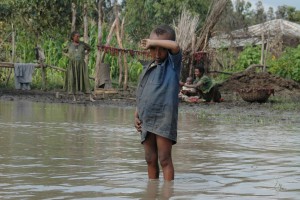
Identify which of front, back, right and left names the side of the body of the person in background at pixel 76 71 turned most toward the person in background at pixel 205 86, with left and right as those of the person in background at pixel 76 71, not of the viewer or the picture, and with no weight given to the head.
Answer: left

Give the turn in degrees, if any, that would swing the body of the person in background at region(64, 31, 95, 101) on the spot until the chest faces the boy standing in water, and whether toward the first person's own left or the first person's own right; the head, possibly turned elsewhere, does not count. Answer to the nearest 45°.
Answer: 0° — they already face them

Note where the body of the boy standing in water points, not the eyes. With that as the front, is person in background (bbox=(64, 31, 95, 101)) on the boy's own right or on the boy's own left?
on the boy's own right

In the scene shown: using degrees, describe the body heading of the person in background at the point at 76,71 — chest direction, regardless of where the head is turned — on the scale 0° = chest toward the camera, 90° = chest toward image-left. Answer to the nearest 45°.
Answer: approximately 0°
